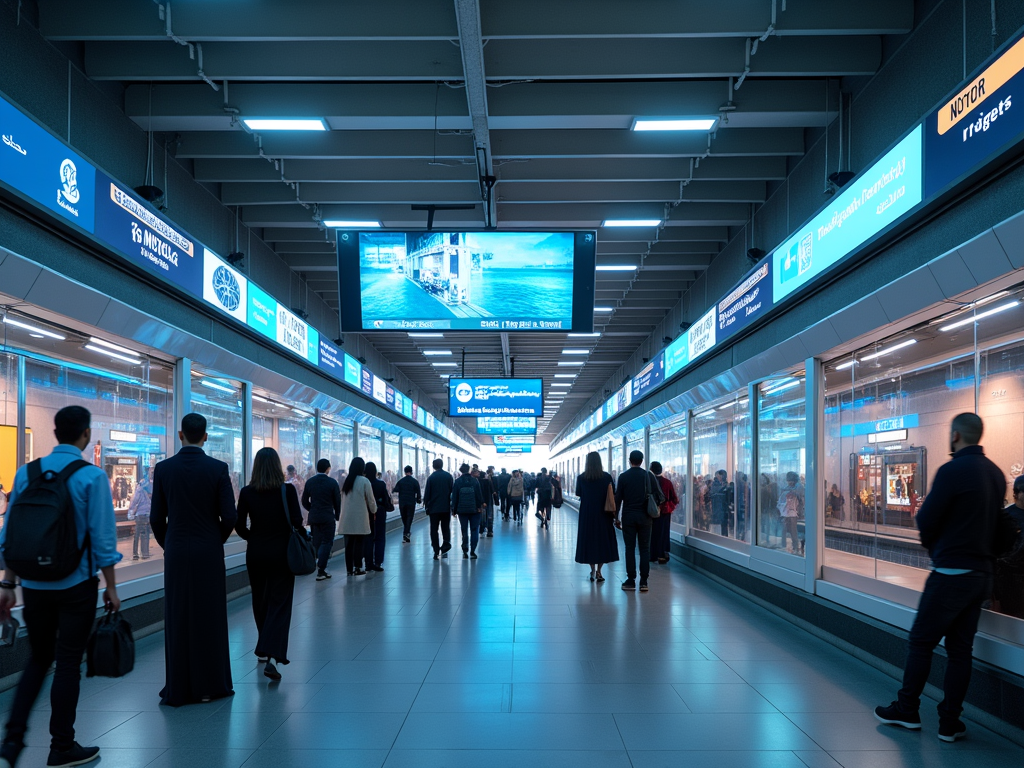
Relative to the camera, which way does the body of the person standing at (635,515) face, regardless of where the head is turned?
away from the camera

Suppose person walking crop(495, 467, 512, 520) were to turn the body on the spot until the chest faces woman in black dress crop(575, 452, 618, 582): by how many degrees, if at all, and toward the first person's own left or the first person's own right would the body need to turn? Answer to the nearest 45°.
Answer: approximately 180°

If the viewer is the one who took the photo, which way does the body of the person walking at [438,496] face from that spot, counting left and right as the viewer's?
facing away from the viewer

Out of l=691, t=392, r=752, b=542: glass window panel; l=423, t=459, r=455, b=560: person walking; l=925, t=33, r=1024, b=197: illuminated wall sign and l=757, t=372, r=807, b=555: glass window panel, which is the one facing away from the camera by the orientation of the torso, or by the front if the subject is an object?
the person walking

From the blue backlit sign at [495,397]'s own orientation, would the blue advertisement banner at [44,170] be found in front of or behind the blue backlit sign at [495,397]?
in front

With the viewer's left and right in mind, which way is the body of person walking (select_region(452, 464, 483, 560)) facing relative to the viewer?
facing away from the viewer

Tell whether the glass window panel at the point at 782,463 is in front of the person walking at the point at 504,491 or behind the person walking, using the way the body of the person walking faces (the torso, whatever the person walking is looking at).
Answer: behind

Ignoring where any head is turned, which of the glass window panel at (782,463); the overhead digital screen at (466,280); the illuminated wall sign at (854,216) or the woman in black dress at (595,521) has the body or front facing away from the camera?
the woman in black dress

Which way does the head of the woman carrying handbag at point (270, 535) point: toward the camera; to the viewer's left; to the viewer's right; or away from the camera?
away from the camera

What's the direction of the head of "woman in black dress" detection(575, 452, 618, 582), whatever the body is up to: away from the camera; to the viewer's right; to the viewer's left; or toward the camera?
away from the camera

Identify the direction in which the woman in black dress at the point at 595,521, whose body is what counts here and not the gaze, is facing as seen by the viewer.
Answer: away from the camera

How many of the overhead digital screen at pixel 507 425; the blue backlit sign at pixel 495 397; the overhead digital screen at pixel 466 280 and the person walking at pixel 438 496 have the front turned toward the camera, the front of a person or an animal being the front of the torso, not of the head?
3

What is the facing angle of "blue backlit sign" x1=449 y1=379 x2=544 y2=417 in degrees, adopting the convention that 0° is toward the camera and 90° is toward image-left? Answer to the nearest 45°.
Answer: approximately 0°

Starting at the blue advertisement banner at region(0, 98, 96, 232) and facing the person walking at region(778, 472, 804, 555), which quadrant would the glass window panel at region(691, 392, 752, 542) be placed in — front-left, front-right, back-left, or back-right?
front-left

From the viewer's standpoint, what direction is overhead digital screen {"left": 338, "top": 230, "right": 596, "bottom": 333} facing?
toward the camera
